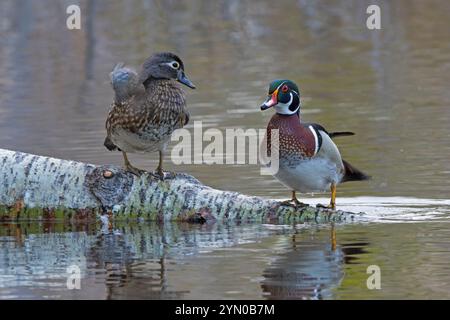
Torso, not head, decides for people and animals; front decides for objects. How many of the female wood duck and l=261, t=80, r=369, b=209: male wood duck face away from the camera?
0

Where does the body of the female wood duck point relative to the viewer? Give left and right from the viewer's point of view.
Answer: facing the viewer and to the right of the viewer

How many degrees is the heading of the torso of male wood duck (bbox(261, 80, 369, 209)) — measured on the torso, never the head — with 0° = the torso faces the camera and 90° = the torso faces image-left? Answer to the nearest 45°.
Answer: approximately 45°

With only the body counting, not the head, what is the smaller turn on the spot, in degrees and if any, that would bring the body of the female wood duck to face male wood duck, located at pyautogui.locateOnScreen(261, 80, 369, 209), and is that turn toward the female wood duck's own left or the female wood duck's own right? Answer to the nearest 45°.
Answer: approximately 45° to the female wood duck's own left

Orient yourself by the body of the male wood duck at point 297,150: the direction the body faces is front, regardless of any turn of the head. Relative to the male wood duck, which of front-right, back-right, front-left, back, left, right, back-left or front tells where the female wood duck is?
front-right
